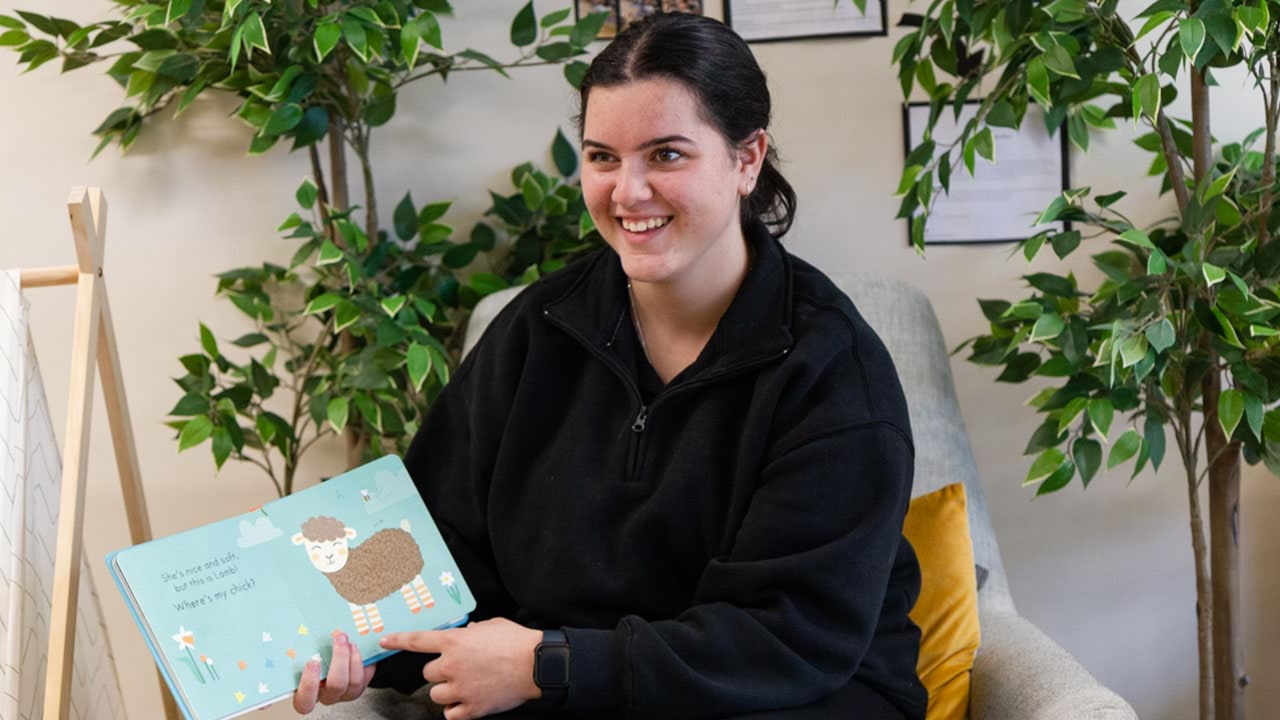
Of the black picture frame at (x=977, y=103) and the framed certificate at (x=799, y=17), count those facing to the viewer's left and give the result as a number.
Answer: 0

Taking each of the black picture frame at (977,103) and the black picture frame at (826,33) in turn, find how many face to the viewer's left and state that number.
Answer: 0

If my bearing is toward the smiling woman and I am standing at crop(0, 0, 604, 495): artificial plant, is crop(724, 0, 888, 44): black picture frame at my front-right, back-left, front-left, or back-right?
front-left

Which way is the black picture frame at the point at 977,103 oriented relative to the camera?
toward the camera

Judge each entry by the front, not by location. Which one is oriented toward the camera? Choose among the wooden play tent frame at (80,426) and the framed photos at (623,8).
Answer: the framed photos

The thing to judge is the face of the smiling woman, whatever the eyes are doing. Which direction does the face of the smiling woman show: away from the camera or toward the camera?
toward the camera

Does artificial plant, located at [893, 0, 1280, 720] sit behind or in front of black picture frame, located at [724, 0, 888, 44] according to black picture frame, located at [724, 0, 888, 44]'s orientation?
in front

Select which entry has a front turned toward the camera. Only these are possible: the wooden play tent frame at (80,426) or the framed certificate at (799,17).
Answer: the framed certificate

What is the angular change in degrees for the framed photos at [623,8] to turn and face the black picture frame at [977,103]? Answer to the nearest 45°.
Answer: approximately 90° to its left

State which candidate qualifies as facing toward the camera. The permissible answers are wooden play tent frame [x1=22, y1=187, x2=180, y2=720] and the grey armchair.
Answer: the grey armchair

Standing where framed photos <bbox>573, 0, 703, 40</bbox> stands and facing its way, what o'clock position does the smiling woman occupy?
The smiling woman is roughly at 12 o'clock from the framed photos.
